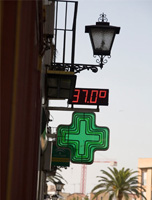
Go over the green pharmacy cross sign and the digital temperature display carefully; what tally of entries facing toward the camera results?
2

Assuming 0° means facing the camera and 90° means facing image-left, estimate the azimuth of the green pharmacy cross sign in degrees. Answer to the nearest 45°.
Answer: approximately 0°

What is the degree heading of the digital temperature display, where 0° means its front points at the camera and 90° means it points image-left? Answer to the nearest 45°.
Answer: approximately 0°
